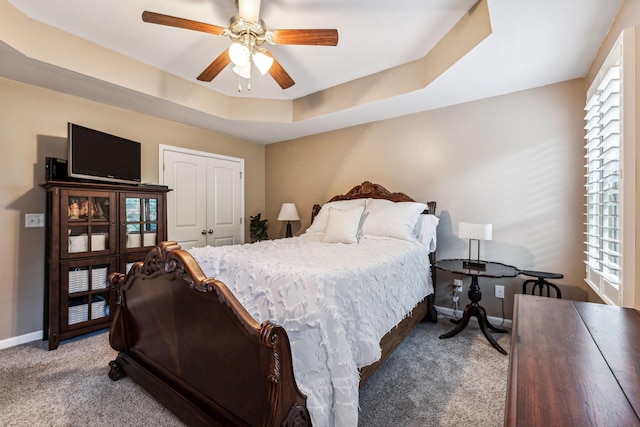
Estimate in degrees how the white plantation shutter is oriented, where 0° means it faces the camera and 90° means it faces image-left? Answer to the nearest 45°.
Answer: approximately 90°

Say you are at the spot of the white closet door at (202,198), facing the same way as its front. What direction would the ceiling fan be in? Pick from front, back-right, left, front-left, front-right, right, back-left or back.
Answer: front-right

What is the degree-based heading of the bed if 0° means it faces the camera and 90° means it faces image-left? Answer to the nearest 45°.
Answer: approximately 45°

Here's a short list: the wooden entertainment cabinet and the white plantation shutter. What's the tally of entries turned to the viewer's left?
1

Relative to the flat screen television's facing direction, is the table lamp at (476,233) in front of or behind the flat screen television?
in front

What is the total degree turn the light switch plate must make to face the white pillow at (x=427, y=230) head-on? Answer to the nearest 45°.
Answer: approximately 45° to its left

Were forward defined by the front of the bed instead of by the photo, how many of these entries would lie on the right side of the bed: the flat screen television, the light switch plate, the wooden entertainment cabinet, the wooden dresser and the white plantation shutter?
3

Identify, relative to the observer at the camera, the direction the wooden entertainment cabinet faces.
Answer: facing the viewer and to the right of the viewer

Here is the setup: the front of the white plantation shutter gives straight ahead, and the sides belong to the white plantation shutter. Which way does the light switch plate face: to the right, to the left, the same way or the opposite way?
the opposite way

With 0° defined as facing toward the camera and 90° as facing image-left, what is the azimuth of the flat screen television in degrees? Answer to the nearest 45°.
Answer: approximately 315°

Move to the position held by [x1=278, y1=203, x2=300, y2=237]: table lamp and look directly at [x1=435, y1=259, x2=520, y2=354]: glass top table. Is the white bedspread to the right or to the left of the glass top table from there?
right

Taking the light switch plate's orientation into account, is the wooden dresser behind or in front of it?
in front
